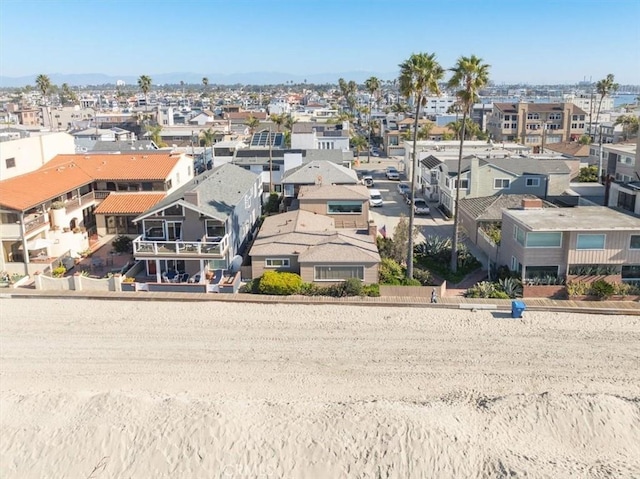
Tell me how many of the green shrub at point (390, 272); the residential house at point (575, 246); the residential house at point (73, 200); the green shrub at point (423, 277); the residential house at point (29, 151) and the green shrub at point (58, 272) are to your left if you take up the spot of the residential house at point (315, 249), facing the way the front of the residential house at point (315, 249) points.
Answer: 3

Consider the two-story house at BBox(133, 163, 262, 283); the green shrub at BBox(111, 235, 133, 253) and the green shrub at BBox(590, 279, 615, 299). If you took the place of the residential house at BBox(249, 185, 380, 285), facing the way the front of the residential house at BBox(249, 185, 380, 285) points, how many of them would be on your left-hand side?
1

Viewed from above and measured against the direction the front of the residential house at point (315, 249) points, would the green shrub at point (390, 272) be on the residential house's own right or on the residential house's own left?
on the residential house's own left

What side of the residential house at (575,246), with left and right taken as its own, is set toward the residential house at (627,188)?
back

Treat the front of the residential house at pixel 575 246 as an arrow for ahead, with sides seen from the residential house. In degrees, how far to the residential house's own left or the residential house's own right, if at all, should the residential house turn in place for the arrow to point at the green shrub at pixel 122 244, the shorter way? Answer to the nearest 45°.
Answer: approximately 90° to the residential house's own right

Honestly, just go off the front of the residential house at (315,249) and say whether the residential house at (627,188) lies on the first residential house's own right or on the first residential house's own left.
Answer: on the first residential house's own left

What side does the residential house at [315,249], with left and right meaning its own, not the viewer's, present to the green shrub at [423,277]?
left

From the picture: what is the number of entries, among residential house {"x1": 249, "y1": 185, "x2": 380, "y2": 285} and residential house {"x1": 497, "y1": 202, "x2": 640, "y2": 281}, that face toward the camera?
2

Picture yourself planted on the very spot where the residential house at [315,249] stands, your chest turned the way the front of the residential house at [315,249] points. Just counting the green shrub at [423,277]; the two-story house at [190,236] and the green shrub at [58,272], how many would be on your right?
2

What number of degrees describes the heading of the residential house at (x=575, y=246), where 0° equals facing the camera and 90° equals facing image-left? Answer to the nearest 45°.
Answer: approximately 0°

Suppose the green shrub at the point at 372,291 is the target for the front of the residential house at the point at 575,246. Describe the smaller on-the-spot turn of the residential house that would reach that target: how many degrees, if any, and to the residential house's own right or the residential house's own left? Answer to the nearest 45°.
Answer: approximately 45° to the residential house's own right
